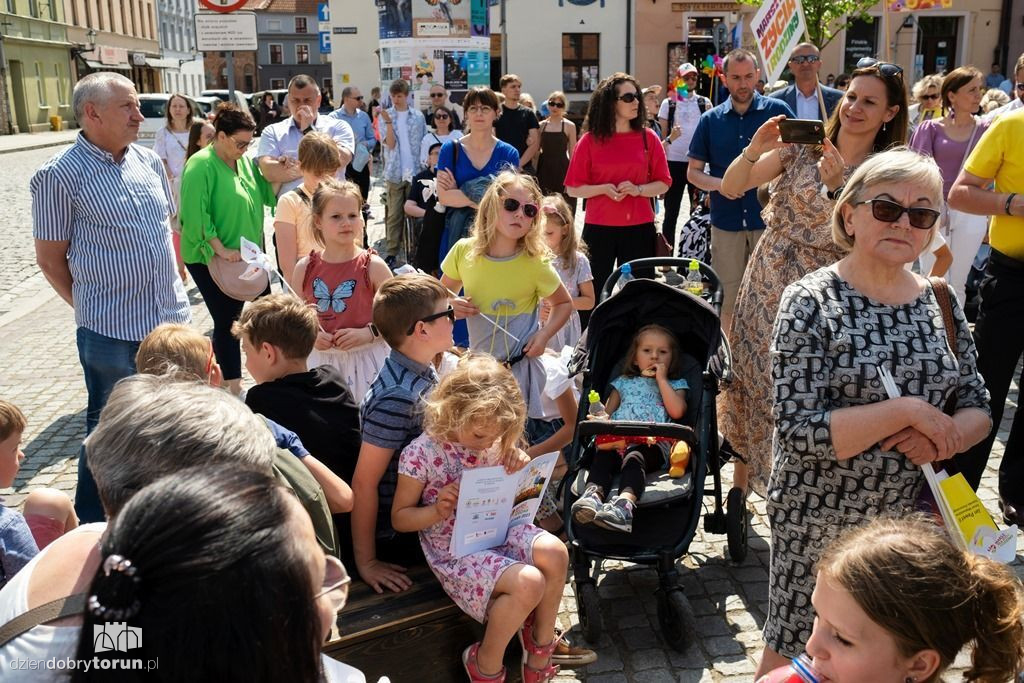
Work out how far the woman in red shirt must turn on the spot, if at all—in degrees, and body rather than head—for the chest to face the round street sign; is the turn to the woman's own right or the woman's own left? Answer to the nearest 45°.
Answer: approximately 135° to the woman's own right

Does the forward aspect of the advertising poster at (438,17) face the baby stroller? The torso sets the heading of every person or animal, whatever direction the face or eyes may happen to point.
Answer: yes

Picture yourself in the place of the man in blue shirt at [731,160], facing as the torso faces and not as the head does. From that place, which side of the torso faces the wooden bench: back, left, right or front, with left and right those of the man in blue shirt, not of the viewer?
front

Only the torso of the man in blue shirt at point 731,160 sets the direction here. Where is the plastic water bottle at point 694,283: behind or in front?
in front

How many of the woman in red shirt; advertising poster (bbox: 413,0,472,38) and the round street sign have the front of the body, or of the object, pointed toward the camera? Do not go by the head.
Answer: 3

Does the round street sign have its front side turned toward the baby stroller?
yes

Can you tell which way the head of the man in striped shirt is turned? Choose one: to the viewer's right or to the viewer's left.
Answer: to the viewer's right

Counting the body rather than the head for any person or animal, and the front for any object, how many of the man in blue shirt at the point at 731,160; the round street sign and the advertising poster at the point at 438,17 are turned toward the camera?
3

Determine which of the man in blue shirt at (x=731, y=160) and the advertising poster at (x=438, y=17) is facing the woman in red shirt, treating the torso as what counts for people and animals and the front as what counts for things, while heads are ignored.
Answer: the advertising poster

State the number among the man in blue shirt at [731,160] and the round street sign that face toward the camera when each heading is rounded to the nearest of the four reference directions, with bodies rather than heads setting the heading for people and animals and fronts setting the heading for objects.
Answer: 2

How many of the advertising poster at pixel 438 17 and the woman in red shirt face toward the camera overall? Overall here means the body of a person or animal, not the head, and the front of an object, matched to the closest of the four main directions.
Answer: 2

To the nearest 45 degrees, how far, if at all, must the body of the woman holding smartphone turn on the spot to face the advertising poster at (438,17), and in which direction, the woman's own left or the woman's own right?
approximately 90° to the woman's own right
